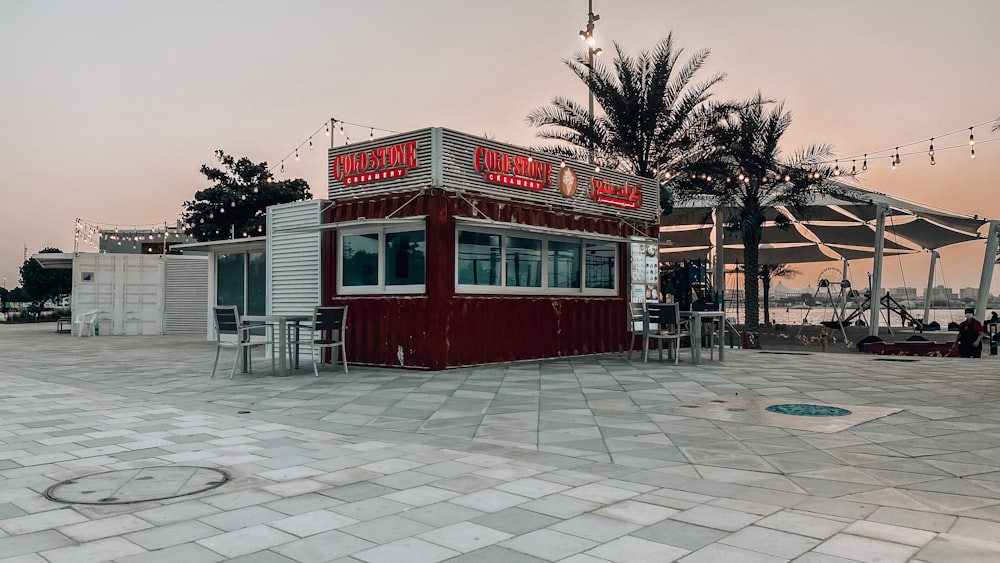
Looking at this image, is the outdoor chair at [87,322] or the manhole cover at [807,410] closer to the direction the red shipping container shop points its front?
the manhole cover

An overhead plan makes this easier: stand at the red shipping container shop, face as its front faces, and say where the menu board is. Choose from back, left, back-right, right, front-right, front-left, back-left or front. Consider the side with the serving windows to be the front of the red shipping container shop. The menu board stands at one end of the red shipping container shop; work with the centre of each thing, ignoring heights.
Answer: left

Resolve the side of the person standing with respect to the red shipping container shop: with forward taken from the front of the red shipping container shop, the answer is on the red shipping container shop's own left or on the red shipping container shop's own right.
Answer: on the red shipping container shop's own left

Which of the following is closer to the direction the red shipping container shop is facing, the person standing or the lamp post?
the person standing

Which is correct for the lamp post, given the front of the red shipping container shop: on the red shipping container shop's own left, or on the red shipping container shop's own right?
on the red shipping container shop's own left

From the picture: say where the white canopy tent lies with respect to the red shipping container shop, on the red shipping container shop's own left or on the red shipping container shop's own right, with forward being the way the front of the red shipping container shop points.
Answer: on the red shipping container shop's own left

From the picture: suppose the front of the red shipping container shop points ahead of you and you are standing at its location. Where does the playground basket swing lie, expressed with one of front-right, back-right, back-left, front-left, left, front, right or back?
left

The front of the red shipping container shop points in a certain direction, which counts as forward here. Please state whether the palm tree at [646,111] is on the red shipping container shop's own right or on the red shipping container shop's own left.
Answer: on the red shipping container shop's own left

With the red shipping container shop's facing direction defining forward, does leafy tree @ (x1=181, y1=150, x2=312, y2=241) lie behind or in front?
behind

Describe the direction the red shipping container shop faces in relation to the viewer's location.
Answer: facing the viewer and to the right of the viewer

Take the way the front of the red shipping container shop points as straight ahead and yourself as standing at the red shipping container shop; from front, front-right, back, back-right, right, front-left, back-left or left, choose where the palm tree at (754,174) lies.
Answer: left

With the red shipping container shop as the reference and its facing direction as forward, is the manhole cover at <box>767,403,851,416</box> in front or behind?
in front
